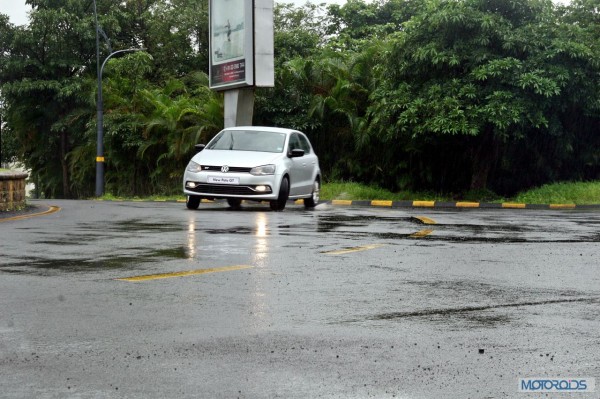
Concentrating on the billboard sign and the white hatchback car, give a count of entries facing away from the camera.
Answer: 0

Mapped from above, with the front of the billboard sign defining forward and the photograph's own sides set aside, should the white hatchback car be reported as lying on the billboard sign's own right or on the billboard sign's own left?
on the billboard sign's own left

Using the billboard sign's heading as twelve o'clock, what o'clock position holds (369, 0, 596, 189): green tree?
The green tree is roughly at 8 o'clock from the billboard sign.

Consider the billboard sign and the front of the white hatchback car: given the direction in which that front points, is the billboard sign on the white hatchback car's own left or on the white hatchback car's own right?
on the white hatchback car's own right

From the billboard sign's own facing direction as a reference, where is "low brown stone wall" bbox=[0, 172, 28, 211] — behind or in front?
in front

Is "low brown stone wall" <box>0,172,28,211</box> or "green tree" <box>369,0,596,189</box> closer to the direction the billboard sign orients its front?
the low brown stone wall

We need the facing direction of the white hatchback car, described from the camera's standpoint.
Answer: facing the viewer and to the left of the viewer

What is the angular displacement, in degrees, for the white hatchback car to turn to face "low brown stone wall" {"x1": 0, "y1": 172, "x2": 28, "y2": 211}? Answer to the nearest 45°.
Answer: approximately 45° to its right

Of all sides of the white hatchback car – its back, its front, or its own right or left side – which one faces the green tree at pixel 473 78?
back

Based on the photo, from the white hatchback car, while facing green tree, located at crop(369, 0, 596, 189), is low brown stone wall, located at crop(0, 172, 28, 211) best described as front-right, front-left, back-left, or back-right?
back-left

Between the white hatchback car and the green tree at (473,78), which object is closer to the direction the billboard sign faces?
the white hatchback car

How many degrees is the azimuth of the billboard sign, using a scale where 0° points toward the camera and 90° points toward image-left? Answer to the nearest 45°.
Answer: approximately 45°
